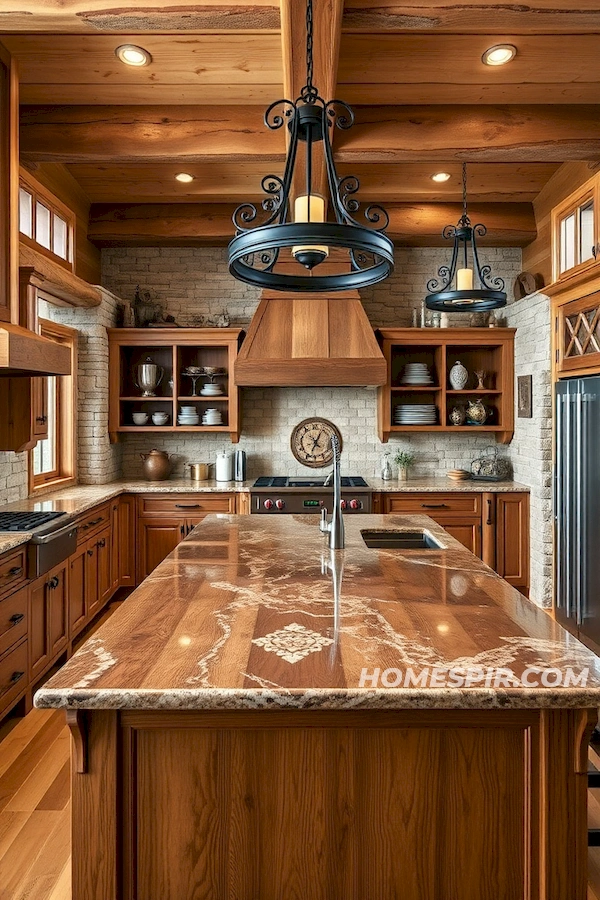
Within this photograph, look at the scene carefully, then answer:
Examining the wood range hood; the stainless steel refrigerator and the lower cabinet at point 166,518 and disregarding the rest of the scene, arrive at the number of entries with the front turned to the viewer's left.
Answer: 1

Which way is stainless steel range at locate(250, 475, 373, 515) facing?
toward the camera

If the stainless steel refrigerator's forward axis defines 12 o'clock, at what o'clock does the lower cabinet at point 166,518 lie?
The lower cabinet is roughly at 12 o'clock from the stainless steel refrigerator.

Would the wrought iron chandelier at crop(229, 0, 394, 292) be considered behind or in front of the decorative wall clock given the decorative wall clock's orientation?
in front

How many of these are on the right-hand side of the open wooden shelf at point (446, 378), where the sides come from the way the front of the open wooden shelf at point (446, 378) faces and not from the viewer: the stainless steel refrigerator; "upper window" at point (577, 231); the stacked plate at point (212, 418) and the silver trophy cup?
2

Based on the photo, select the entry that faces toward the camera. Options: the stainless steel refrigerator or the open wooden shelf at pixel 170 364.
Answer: the open wooden shelf

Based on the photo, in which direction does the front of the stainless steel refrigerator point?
to the viewer's left

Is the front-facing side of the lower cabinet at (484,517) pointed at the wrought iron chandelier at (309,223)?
yes

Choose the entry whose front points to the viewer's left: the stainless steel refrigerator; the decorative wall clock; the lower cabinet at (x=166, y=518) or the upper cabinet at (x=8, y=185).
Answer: the stainless steel refrigerator

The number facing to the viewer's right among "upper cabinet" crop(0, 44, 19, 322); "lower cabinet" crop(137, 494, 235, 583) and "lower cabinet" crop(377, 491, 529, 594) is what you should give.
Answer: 1

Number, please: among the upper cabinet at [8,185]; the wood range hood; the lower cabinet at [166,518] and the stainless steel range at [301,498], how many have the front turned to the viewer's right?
1

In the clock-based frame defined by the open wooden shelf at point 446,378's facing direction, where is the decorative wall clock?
The decorative wall clock is roughly at 3 o'clock from the open wooden shelf.

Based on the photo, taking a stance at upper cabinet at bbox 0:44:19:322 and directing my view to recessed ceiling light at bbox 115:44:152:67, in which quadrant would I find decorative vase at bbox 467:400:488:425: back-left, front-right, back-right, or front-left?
front-left

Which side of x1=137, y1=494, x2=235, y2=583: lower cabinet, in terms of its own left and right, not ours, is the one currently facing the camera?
front
